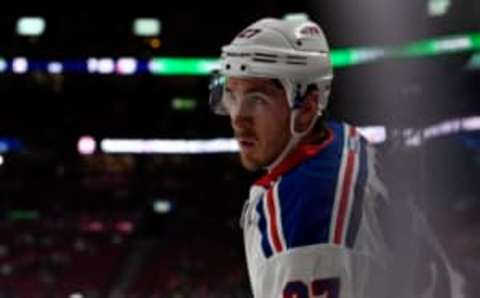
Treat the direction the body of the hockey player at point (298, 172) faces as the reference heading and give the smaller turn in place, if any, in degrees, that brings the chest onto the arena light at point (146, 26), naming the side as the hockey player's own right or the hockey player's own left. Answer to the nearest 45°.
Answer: approximately 90° to the hockey player's own right

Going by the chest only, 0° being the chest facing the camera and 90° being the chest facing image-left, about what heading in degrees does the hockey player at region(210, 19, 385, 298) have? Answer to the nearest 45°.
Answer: approximately 90°

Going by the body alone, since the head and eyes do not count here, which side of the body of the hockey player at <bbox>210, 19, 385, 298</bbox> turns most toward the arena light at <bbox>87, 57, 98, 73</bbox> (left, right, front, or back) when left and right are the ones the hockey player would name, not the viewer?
right

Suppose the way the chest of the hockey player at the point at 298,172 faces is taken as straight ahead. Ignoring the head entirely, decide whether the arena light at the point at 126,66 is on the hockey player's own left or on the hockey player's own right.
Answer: on the hockey player's own right

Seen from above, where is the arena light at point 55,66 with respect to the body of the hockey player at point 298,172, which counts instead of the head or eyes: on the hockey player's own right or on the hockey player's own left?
on the hockey player's own right

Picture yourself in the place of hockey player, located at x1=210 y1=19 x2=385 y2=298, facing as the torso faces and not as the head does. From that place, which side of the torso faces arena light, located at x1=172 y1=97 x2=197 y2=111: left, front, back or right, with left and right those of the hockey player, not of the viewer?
right

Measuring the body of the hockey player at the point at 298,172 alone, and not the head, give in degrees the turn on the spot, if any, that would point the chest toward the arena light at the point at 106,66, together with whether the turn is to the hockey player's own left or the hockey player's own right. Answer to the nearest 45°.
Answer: approximately 90° to the hockey player's own right
